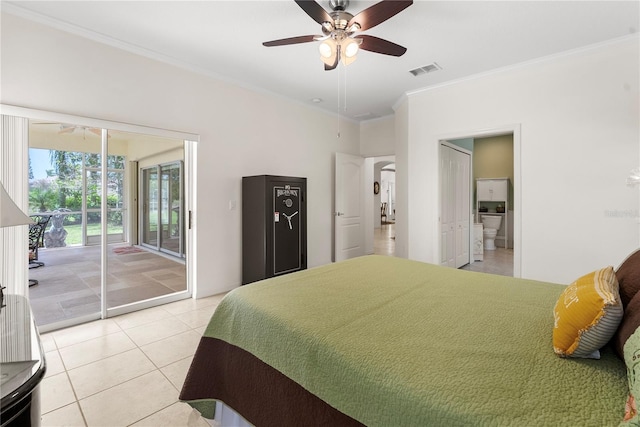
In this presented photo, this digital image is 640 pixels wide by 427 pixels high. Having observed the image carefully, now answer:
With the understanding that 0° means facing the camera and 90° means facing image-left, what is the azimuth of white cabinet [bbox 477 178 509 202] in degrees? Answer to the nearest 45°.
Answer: approximately 0°

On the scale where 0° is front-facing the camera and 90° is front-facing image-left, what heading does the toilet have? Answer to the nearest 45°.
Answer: approximately 0°

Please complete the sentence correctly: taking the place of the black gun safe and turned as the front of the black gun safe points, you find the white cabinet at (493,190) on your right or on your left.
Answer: on your left

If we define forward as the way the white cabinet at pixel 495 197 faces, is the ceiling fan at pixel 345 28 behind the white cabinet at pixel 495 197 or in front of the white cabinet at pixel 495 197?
in front

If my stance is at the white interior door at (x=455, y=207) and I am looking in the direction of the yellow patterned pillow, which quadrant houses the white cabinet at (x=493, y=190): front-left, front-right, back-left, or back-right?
back-left

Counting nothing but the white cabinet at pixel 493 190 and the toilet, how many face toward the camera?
2

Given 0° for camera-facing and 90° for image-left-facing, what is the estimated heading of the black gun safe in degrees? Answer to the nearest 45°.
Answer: approximately 315°

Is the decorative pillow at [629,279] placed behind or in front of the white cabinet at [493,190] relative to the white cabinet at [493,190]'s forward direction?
in front
